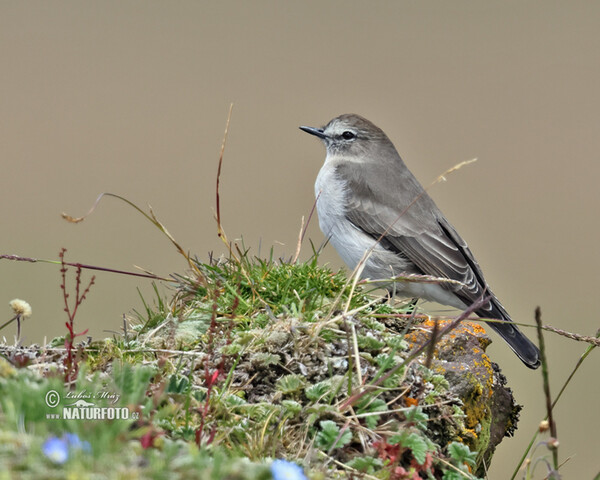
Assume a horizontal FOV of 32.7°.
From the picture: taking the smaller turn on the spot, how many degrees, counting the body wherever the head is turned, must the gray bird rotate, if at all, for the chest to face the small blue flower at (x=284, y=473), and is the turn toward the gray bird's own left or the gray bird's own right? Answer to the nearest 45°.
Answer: approximately 90° to the gray bird's own left

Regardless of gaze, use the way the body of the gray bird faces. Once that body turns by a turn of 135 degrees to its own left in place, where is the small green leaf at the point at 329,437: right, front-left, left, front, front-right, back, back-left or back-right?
front-right

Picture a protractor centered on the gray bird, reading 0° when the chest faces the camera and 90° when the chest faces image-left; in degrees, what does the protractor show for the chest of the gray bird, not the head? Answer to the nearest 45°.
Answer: approximately 90°

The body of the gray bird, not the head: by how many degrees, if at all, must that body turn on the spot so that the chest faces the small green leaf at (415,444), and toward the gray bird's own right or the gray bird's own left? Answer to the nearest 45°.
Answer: approximately 90° to the gray bird's own left

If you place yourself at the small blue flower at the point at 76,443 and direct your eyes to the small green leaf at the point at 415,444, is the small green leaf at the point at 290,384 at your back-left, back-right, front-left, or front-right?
front-left

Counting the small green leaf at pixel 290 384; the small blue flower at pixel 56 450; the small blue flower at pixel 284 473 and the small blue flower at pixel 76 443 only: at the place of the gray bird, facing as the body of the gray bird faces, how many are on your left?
4

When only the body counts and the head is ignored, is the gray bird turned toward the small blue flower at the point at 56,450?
no

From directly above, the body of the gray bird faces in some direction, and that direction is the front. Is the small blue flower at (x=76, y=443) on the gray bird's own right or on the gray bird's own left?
on the gray bird's own left

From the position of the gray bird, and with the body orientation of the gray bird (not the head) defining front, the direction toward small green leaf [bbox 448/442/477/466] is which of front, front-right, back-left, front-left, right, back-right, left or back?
left
